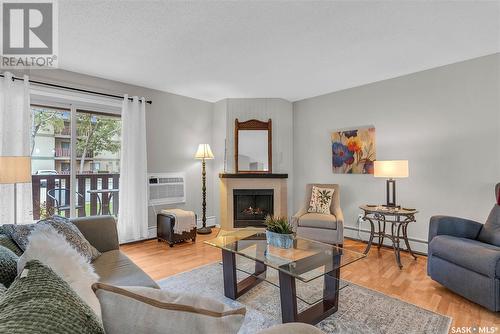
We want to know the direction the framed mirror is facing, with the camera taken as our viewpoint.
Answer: facing the viewer

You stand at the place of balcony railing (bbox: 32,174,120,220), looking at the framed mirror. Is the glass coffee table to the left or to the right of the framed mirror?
right

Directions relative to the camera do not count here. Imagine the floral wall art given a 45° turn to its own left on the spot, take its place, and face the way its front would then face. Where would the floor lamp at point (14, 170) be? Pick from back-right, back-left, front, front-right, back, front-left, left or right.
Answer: front-right

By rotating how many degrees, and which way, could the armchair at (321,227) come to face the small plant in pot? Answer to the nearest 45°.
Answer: approximately 45° to its left

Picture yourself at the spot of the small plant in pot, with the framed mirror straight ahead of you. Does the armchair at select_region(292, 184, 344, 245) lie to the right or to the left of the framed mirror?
right

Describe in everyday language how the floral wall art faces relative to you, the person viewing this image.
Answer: facing the viewer and to the left of the viewer

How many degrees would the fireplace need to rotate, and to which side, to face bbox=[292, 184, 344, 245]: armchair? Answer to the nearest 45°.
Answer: approximately 45° to its left

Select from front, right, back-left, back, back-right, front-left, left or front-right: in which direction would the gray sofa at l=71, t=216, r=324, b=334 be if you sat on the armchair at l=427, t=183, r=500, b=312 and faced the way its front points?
front

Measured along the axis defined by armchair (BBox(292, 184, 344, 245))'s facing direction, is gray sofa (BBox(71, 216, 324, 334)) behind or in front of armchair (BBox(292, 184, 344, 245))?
in front

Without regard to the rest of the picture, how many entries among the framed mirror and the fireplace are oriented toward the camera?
2

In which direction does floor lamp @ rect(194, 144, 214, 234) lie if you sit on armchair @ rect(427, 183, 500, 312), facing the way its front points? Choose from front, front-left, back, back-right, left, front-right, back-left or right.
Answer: front-right

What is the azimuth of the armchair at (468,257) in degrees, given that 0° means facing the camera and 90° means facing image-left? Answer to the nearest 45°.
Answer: approximately 45°

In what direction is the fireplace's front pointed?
toward the camera

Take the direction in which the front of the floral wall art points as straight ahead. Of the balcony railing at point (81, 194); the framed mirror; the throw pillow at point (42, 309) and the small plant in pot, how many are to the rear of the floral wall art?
0

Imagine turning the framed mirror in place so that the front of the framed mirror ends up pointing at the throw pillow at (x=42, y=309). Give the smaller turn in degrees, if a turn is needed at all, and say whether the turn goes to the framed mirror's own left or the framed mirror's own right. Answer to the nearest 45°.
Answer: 0° — it already faces it

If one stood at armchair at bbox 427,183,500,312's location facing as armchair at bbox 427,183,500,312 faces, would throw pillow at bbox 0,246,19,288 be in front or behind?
in front
